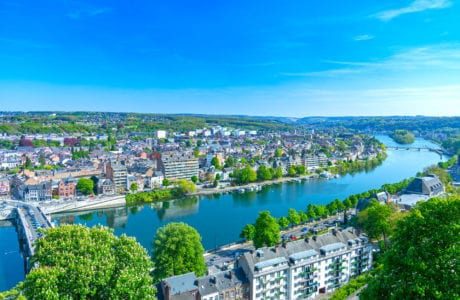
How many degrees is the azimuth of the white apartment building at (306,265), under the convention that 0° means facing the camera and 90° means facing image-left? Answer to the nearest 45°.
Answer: approximately 315°

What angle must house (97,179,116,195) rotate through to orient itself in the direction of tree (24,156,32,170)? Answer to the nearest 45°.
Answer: approximately 135° to its right

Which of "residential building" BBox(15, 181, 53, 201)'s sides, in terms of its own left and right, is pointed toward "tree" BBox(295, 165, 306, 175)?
left

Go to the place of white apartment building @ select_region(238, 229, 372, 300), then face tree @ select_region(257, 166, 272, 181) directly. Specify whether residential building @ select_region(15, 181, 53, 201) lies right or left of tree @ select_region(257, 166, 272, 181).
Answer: left

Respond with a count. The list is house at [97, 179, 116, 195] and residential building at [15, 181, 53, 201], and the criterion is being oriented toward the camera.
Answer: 2

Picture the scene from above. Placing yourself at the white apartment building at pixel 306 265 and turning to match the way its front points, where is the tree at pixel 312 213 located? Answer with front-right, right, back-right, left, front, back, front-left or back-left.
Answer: back-left

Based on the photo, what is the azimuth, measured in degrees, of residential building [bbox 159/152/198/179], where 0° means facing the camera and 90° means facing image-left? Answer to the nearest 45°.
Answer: approximately 0°
